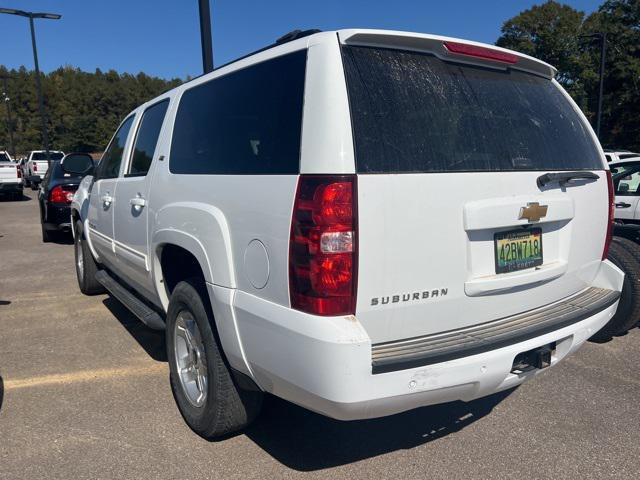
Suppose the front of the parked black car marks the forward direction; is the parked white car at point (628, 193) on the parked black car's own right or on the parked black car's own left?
on the parked black car's own right

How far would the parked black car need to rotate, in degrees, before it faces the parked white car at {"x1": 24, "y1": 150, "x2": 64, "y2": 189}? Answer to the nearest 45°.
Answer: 0° — it already faces it

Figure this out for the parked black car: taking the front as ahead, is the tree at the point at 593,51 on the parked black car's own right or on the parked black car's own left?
on the parked black car's own right

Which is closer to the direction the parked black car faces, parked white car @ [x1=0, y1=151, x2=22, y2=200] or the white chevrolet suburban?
the parked white car

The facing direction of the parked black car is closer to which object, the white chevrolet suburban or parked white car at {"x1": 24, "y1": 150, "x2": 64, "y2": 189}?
the parked white car

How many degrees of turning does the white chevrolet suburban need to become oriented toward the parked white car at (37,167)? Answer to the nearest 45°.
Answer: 0° — it already faces it

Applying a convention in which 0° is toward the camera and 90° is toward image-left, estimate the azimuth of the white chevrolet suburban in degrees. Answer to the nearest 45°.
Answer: approximately 135°

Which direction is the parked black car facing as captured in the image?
away from the camera
